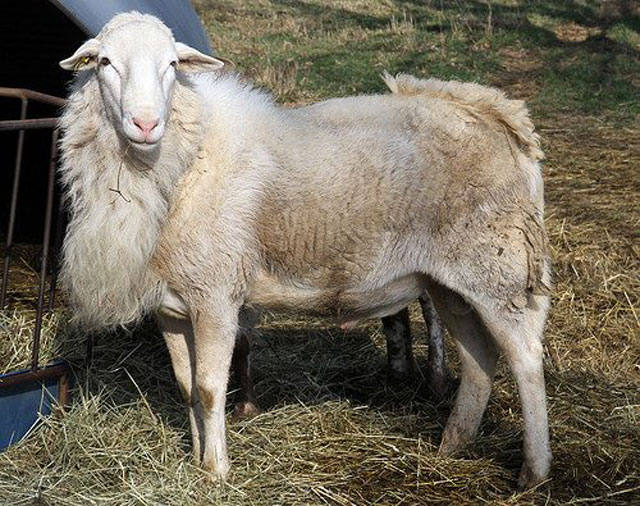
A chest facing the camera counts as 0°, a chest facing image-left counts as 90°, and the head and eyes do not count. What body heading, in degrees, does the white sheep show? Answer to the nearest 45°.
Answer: approximately 90°
